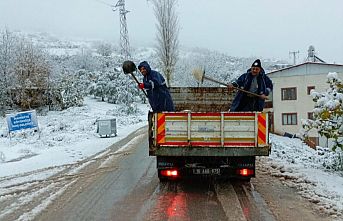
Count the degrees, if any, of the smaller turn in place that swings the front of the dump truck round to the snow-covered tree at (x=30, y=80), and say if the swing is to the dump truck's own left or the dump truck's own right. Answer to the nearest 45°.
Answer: approximately 45° to the dump truck's own left

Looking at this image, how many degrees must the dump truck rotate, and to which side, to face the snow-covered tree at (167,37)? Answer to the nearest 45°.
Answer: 0° — it already faces it

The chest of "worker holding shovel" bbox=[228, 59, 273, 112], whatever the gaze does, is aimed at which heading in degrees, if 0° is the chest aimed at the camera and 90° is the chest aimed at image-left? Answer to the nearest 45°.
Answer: approximately 0°

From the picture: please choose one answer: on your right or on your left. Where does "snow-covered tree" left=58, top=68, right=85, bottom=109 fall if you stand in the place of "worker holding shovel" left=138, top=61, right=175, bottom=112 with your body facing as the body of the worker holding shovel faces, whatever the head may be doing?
on your right

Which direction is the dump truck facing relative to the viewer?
away from the camera

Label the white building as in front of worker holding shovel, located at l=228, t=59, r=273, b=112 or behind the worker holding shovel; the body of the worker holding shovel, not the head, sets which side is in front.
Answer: behind

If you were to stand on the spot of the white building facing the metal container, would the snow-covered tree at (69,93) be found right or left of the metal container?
right
